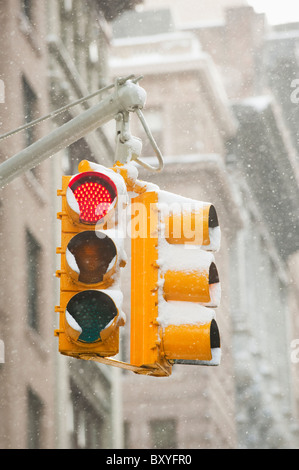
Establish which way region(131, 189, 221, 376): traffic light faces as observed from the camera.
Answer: facing to the right of the viewer
